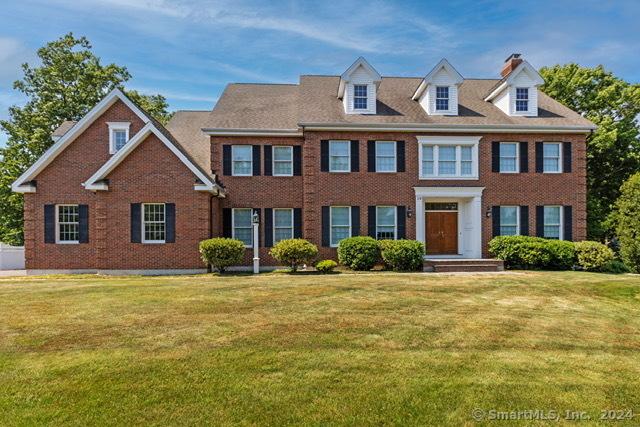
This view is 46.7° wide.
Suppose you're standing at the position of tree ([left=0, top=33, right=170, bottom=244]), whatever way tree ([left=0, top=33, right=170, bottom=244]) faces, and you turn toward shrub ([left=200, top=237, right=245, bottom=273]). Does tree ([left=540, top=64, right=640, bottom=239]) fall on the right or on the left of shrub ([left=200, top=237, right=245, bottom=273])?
left

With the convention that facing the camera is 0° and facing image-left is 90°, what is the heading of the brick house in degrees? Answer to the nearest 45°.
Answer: approximately 0°

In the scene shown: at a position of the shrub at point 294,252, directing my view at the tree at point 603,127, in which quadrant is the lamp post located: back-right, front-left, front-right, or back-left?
back-left

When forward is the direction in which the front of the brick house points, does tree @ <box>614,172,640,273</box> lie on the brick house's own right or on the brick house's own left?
on the brick house's own left

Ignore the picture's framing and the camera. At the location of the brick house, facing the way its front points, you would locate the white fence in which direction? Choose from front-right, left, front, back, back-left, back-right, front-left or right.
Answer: right

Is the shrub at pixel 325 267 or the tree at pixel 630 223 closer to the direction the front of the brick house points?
the shrub
